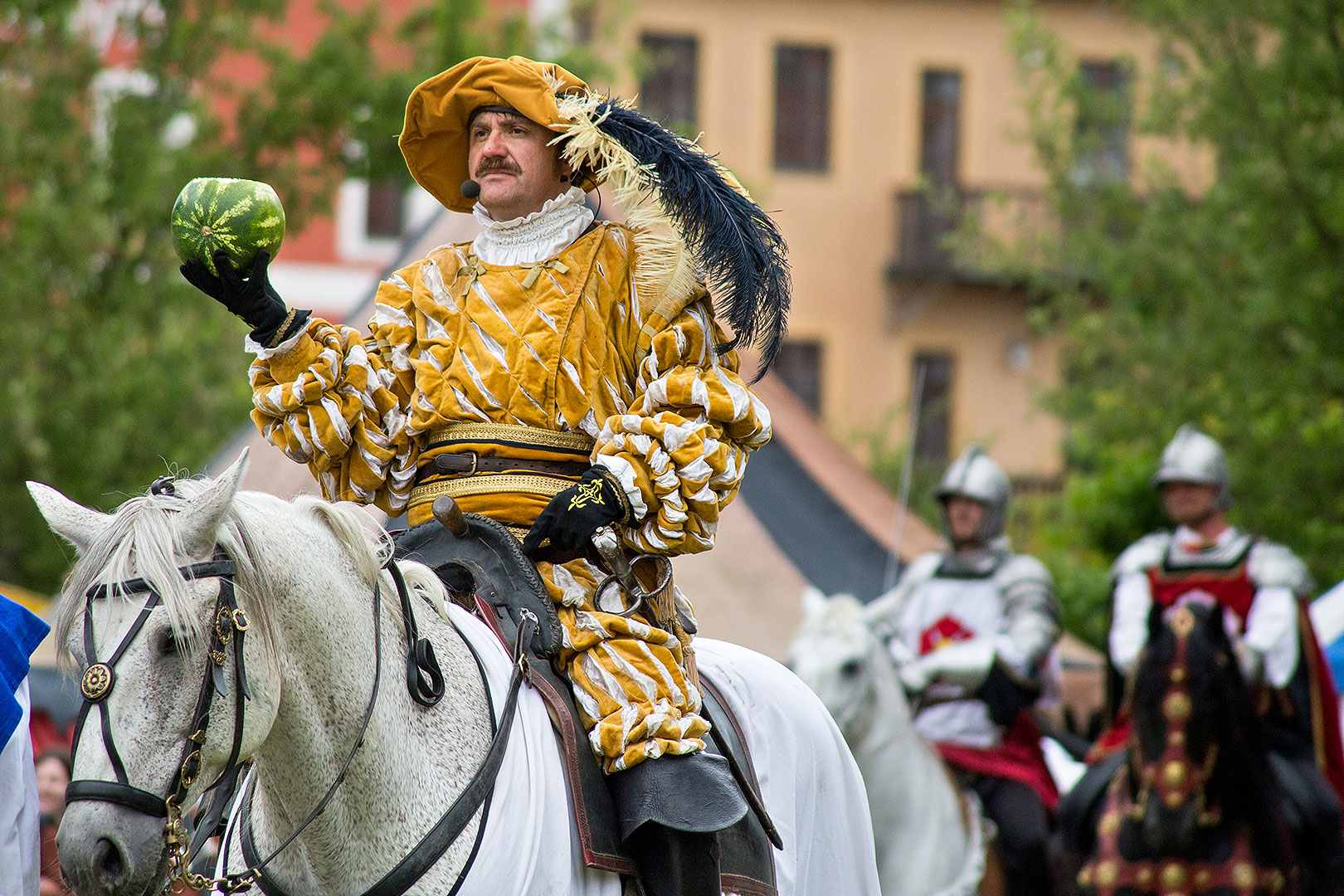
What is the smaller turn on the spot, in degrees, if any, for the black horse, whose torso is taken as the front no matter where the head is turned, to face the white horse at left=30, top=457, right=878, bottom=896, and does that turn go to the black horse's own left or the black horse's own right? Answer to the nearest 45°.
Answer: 0° — it already faces it

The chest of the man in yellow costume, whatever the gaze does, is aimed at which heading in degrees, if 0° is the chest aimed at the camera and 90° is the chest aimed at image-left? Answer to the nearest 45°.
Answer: approximately 45°

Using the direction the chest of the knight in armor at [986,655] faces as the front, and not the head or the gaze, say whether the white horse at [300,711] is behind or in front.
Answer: in front

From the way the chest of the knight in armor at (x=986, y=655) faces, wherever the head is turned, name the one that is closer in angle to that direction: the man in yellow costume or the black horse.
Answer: the man in yellow costume

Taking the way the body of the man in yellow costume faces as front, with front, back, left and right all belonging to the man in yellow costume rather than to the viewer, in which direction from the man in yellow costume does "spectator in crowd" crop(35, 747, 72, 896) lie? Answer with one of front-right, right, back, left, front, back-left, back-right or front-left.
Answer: right

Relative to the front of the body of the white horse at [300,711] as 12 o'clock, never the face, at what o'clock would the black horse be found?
The black horse is roughly at 6 o'clock from the white horse.

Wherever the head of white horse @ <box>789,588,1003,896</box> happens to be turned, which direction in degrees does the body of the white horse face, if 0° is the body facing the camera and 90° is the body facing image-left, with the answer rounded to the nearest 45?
approximately 45°

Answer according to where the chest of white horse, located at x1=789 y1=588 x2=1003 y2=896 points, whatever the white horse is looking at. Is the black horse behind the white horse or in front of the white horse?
behind

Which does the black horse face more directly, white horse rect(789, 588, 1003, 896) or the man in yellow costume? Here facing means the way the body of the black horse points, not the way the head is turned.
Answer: the man in yellow costume

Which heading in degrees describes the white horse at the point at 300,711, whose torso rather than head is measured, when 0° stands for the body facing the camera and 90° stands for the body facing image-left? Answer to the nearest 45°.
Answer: approximately 45°

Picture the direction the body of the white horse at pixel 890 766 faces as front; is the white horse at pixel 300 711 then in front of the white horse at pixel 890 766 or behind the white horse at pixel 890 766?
in front

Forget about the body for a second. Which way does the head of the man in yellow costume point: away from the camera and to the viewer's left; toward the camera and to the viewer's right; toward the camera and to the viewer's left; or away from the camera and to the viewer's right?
toward the camera and to the viewer's left

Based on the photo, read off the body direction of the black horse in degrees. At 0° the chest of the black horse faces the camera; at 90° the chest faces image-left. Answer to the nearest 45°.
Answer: approximately 0°
